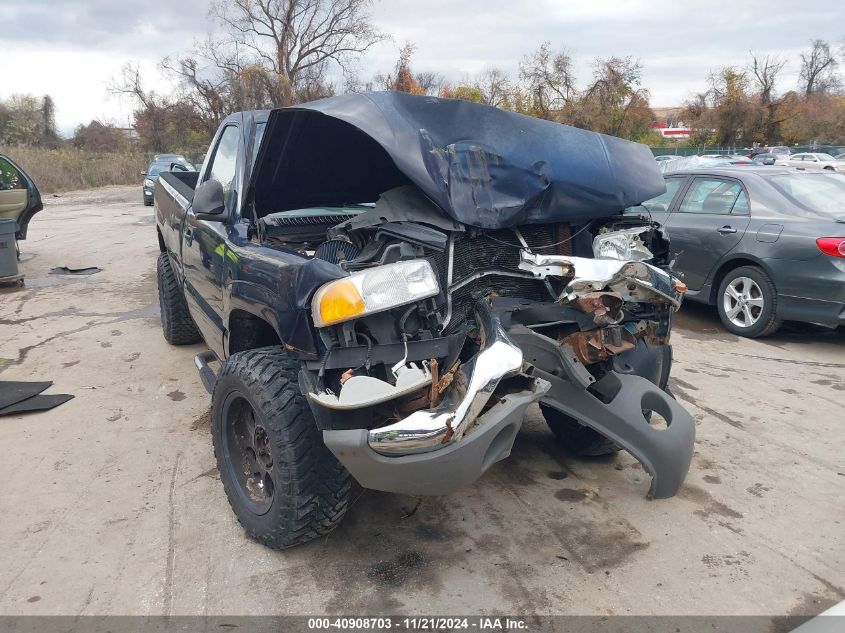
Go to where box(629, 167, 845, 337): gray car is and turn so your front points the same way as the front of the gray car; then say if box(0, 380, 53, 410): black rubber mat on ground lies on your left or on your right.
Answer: on your left

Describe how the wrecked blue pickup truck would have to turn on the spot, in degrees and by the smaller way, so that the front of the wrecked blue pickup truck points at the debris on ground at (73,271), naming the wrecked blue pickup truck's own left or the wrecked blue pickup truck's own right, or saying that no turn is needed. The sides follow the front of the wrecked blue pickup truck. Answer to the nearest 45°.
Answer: approximately 180°

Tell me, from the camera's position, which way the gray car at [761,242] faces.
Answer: facing away from the viewer and to the left of the viewer

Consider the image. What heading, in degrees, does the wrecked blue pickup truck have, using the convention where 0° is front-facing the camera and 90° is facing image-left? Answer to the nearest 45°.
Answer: approximately 315°

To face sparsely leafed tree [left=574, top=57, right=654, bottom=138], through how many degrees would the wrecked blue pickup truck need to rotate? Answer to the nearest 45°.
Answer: approximately 135° to its left

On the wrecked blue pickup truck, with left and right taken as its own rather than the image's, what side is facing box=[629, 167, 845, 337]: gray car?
left

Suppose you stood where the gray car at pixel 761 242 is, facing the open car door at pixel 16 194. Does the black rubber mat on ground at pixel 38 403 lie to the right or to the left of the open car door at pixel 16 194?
left

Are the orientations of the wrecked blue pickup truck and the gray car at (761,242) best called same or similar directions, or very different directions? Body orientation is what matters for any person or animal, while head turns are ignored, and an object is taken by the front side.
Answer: very different directions

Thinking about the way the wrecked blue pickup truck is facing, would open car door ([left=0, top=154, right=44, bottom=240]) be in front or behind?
behind
